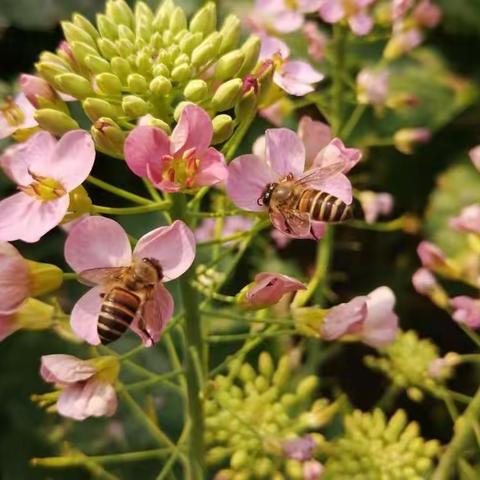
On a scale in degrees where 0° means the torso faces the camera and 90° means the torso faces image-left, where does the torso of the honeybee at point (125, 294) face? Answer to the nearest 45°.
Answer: approximately 225°

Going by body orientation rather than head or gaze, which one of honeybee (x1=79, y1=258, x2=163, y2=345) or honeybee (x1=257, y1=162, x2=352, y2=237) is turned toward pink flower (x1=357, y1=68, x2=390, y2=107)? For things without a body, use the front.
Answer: honeybee (x1=79, y1=258, x2=163, y2=345)

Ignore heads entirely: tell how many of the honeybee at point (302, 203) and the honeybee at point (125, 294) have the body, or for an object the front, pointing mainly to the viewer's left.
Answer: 1

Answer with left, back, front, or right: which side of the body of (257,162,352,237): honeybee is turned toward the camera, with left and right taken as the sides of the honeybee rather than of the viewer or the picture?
left
